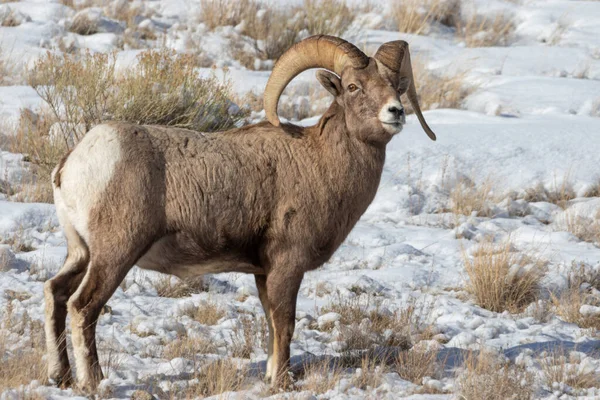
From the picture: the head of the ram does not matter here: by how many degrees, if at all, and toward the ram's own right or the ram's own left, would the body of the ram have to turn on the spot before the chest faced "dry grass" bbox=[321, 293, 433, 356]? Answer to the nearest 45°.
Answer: approximately 45° to the ram's own left

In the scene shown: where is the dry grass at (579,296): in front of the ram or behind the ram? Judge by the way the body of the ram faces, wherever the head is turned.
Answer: in front

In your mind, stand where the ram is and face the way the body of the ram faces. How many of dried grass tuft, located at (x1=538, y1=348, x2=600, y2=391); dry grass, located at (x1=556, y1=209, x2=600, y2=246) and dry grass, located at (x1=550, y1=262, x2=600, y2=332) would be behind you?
0

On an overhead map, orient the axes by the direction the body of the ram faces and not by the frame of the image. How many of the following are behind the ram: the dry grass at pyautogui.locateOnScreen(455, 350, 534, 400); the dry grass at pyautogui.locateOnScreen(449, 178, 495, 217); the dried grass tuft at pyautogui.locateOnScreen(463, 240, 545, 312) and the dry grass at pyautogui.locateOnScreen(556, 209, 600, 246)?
0

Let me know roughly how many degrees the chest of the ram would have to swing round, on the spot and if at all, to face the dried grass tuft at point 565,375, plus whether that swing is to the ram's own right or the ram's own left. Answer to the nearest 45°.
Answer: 0° — it already faces it

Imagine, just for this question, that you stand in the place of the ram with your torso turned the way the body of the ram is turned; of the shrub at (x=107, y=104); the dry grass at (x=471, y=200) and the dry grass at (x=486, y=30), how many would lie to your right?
0

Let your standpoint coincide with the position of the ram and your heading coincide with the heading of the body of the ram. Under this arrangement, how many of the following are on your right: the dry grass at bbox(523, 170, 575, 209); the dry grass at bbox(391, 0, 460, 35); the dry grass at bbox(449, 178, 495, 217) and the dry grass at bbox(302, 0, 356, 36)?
0

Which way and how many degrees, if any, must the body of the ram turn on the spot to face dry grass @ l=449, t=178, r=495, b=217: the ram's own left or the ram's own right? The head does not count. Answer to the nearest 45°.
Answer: approximately 45° to the ram's own left

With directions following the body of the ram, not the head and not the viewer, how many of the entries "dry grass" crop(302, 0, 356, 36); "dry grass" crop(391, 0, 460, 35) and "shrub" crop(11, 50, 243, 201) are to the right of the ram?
0

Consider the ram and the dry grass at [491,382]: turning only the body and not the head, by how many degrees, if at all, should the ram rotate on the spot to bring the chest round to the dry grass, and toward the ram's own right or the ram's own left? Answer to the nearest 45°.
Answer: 0° — it already faces it

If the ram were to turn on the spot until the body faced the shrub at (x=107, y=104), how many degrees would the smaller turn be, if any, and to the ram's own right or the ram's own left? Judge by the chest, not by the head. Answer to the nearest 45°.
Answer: approximately 90° to the ram's own left

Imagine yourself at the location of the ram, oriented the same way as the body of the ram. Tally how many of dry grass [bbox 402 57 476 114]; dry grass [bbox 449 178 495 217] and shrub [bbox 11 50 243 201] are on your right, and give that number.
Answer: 0

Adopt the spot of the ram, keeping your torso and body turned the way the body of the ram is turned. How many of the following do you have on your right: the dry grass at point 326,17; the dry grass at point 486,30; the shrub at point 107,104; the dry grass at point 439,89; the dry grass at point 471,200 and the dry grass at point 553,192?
0

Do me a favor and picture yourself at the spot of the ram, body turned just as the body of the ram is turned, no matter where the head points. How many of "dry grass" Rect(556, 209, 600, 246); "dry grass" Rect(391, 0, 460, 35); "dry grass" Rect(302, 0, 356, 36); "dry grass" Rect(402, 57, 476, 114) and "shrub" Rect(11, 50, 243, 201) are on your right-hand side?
0

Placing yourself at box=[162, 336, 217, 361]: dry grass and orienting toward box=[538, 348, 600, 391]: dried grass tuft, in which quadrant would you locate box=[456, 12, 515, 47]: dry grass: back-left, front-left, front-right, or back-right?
front-left

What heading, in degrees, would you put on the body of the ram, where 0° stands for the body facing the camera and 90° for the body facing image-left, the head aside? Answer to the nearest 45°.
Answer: approximately 270°

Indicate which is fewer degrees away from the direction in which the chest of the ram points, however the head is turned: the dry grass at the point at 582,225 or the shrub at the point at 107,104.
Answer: the dry grass

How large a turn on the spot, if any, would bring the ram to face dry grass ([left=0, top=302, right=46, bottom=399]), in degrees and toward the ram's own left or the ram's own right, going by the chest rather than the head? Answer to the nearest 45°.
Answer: approximately 180°

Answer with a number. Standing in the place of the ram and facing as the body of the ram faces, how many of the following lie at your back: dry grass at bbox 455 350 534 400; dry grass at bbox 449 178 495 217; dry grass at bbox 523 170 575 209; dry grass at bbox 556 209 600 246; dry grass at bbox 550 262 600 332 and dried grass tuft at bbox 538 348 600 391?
0

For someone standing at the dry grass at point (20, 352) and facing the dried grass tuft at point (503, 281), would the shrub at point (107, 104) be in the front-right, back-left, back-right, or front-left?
front-left
